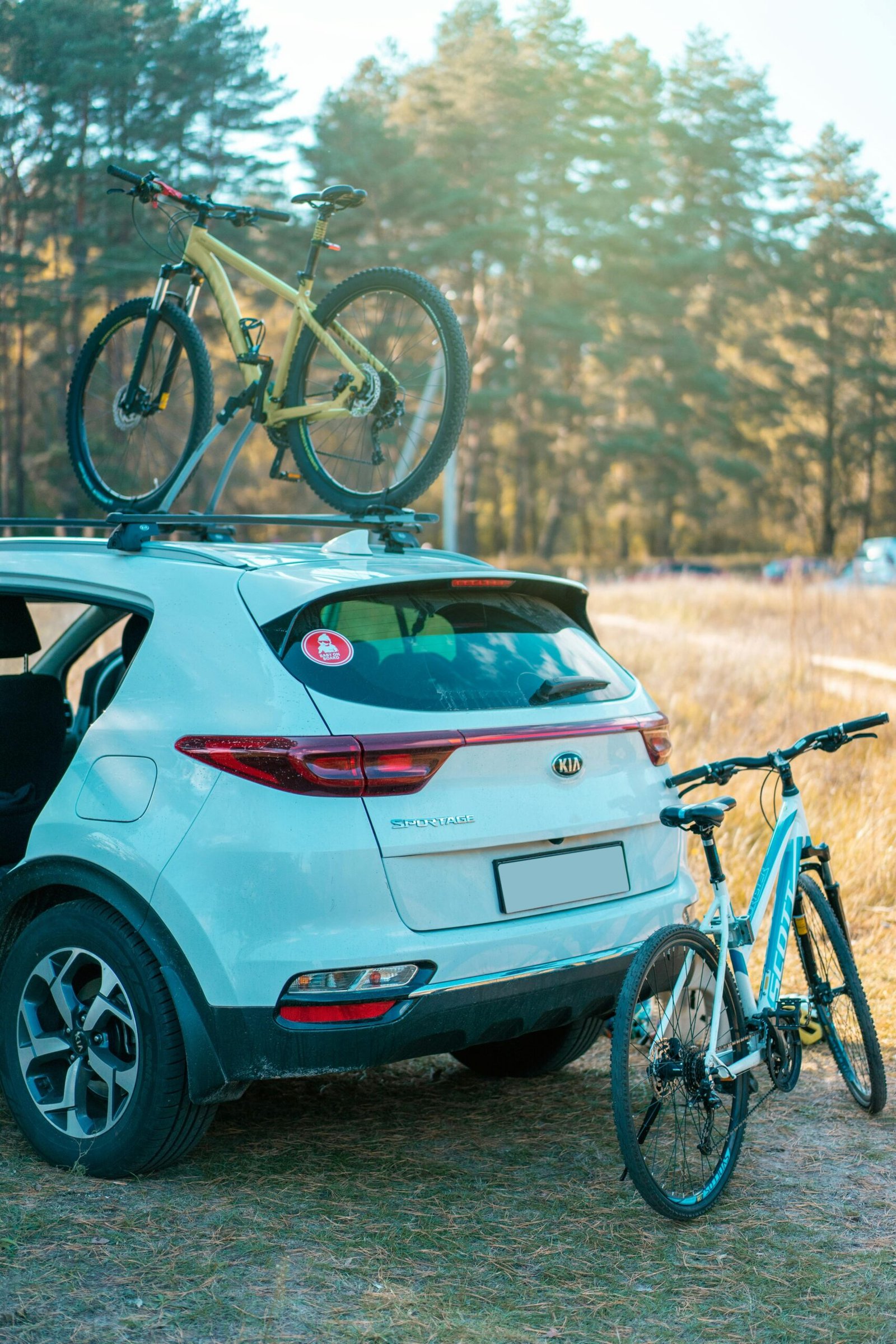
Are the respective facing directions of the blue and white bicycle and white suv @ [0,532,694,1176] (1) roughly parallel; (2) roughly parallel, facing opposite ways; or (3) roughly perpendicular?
roughly perpendicular

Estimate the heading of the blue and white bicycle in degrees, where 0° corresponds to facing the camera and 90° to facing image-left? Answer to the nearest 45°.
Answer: approximately 225°

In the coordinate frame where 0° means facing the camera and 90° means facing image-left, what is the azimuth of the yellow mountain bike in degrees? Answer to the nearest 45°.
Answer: approximately 135°

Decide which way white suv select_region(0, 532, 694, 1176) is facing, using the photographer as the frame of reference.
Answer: facing away from the viewer and to the left of the viewer

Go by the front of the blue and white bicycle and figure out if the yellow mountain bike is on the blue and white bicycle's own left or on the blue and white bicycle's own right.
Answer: on the blue and white bicycle's own left

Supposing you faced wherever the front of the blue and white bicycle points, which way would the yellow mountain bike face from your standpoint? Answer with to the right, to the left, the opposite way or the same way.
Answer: to the left

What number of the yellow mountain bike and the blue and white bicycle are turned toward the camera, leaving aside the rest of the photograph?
0

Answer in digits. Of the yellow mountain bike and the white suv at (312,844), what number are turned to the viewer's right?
0
